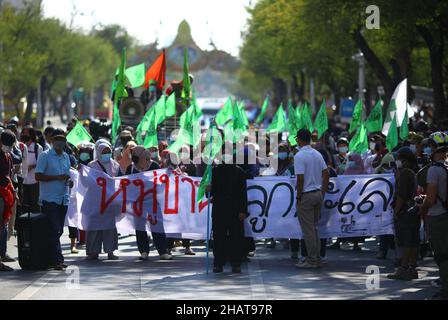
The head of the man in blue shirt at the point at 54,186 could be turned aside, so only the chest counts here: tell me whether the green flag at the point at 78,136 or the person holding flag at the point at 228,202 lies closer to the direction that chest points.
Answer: the person holding flag

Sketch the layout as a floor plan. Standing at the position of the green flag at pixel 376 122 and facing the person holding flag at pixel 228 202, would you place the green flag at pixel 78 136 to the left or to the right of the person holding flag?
right

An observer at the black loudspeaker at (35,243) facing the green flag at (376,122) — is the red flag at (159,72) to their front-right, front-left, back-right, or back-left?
front-left

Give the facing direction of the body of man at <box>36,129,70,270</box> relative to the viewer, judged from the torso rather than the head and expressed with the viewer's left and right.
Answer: facing the viewer and to the right of the viewer

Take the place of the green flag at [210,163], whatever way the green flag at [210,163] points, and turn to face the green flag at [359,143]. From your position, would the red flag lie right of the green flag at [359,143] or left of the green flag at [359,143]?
left

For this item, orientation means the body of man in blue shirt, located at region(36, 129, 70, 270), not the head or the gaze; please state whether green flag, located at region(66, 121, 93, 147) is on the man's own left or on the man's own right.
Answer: on the man's own left

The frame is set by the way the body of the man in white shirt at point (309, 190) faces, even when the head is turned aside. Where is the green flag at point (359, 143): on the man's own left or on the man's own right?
on the man's own right

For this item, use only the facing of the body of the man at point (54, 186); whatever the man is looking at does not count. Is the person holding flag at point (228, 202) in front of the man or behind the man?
in front

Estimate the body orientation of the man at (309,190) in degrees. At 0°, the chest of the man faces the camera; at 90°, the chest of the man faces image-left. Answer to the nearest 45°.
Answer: approximately 135°
